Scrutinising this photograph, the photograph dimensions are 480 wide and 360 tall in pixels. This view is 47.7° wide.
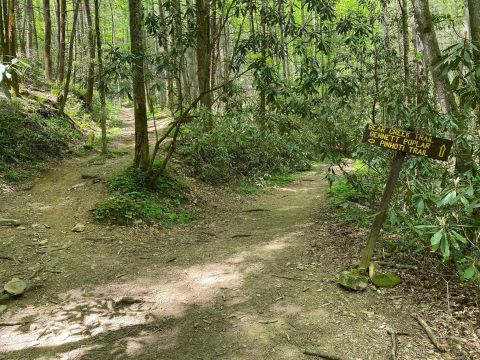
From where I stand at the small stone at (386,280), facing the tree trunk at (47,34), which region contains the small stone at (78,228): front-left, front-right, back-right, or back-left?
front-left

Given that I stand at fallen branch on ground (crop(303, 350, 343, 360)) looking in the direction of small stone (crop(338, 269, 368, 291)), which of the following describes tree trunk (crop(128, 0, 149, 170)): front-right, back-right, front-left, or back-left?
front-left

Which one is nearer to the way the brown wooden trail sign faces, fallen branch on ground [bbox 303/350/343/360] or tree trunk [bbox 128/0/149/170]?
the fallen branch on ground

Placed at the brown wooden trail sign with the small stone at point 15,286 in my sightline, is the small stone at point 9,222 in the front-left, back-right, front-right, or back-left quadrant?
front-right

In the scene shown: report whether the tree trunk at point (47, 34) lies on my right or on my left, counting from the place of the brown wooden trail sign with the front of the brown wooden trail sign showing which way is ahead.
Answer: on my right

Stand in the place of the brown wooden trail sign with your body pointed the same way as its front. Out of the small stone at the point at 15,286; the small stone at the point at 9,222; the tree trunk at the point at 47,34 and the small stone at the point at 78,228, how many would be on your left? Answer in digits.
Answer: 0

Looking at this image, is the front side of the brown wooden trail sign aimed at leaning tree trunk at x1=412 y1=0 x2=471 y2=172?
no

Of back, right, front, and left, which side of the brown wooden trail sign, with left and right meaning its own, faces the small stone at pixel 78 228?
right

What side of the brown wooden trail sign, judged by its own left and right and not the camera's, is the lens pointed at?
front

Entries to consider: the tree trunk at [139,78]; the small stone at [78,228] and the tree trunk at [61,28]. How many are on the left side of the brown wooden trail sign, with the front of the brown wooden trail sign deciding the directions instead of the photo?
0

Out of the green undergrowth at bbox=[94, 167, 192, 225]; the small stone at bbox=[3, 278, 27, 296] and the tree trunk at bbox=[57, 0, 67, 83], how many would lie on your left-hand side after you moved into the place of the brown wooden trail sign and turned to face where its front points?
0

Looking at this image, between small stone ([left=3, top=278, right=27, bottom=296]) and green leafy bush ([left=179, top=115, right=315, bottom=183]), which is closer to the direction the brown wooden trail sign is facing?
the small stone
